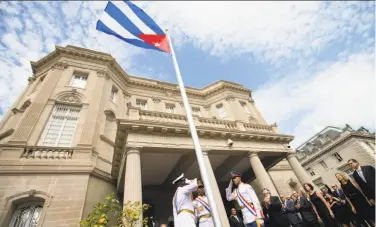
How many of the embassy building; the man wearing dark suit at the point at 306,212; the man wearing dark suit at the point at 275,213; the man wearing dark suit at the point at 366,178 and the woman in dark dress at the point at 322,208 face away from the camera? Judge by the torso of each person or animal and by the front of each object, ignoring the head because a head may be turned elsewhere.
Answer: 0

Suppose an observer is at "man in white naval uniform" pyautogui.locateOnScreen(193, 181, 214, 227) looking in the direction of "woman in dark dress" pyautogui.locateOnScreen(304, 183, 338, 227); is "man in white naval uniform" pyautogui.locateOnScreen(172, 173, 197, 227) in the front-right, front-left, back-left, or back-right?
back-right

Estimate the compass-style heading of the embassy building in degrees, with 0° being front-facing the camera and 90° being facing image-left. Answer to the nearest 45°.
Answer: approximately 315°

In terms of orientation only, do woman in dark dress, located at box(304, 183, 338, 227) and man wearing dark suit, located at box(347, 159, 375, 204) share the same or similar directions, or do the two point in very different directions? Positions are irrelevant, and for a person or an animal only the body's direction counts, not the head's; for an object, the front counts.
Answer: same or similar directions

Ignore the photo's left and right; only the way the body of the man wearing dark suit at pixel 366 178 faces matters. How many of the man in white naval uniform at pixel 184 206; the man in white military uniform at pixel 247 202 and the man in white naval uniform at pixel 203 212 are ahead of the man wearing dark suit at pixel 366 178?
3

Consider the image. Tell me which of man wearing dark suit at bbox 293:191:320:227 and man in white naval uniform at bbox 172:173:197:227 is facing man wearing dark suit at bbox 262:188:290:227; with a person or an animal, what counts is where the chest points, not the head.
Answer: man wearing dark suit at bbox 293:191:320:227

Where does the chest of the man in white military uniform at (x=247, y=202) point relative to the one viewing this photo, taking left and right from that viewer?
facing the viewer and to the left of the viewer

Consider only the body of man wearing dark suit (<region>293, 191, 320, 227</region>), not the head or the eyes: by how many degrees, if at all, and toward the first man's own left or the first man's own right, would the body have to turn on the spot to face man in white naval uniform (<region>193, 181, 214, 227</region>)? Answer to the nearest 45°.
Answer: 0° — they already face them

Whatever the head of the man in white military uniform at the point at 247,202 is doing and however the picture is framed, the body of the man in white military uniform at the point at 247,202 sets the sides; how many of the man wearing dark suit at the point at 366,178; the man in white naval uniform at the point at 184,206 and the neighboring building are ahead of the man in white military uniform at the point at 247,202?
1

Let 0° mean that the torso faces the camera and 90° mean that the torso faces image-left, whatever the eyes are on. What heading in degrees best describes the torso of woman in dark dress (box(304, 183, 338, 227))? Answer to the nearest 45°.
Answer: approximately 45°

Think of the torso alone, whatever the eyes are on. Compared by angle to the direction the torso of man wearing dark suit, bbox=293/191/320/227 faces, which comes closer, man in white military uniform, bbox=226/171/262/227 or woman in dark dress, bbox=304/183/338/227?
the man in white military uniform

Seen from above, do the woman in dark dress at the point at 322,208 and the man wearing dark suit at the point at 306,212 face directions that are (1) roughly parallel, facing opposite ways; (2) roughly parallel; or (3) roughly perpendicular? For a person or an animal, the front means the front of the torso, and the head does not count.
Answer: roughly parallel

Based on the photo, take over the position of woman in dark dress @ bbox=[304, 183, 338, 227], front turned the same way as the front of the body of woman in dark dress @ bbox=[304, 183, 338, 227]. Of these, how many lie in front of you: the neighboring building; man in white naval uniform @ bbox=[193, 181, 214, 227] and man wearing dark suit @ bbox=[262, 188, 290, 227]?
2

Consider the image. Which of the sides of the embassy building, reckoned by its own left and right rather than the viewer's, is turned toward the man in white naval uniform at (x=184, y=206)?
front
